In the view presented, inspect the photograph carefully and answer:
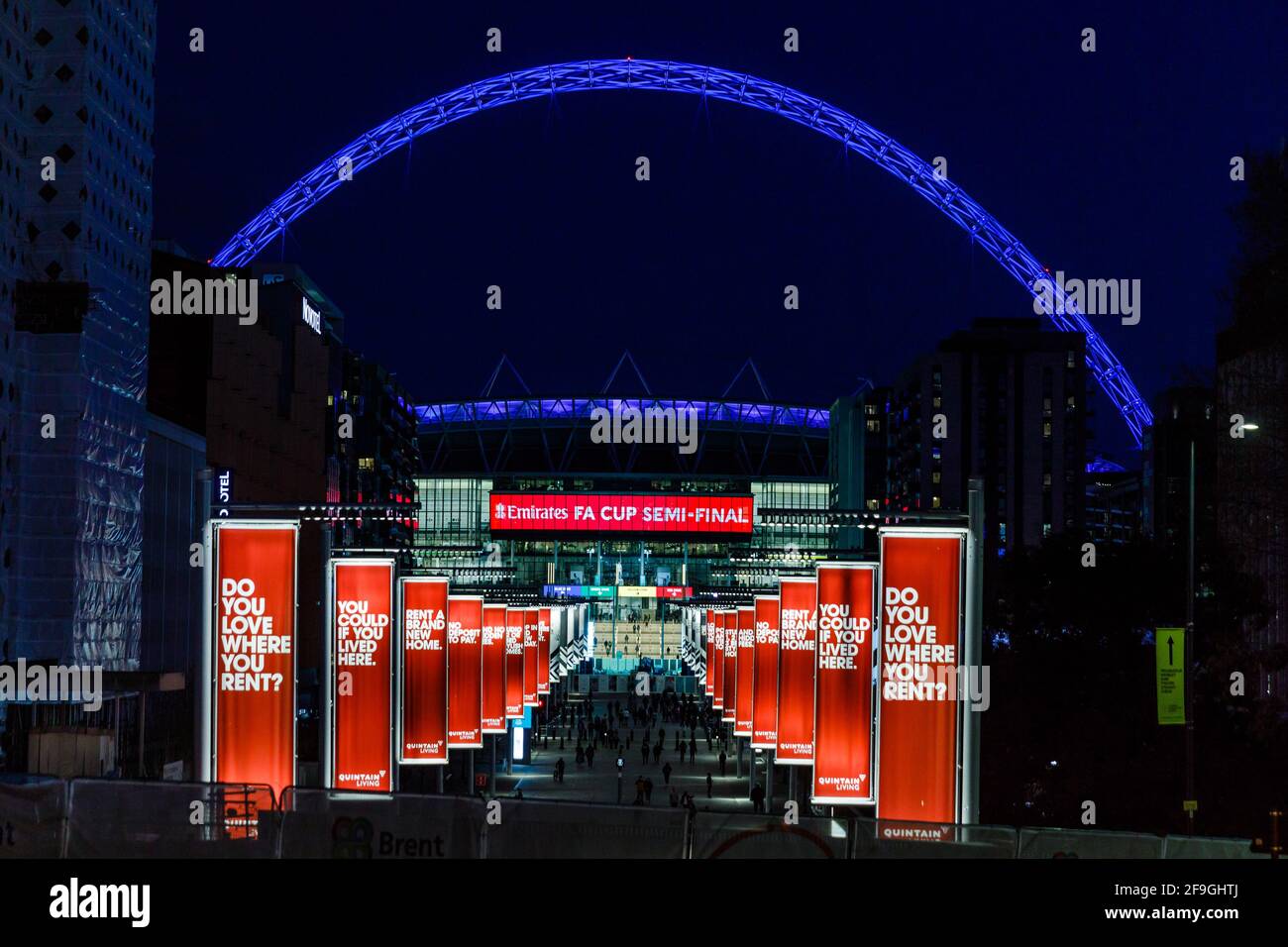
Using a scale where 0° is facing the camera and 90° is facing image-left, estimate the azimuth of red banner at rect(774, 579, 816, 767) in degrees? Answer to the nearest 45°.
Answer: approximately 0°

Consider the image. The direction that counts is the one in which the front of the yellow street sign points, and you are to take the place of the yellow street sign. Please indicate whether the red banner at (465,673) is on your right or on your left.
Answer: on your right

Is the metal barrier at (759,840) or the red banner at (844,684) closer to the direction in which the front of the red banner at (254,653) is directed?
the metal barrier

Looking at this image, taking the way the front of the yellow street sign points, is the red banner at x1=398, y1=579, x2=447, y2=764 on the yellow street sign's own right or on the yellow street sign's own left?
on the yellow street sign's own right

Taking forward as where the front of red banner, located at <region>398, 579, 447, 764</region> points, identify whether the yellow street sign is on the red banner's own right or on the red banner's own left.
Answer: on the red banner's own left

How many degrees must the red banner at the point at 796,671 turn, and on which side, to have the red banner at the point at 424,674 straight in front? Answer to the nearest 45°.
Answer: approximately 45° to its right

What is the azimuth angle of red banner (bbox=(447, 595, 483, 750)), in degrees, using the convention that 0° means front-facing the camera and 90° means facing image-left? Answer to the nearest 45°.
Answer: approximately 0°

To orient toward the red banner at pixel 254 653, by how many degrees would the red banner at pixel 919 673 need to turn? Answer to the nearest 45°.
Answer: approximately 90° to its right
